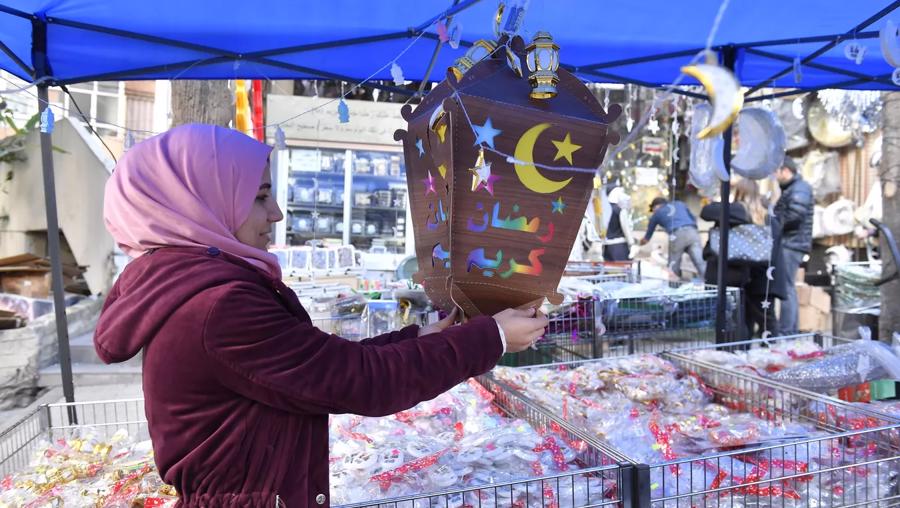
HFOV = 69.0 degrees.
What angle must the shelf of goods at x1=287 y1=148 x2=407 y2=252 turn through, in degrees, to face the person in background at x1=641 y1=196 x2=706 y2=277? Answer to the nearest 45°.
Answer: approximately 45° to its left

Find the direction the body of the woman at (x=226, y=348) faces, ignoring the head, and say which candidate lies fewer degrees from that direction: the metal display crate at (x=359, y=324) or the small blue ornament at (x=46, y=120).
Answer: the metal display crate

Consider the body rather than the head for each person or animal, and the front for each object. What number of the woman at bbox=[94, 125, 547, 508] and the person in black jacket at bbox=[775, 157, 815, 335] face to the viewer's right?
1

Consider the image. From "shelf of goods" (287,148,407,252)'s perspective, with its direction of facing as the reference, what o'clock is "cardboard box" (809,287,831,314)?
The cardboard box is roughly at 10 o'clock from the shelf of goods.

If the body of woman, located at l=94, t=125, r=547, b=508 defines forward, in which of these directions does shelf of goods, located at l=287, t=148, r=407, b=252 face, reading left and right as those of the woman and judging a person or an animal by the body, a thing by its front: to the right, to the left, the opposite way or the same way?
to the right

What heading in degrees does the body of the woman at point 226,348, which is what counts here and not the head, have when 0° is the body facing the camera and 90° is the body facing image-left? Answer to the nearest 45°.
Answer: approximately 270°

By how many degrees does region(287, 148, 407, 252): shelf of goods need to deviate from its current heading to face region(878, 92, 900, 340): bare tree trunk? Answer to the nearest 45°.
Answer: approximately 45° to its left

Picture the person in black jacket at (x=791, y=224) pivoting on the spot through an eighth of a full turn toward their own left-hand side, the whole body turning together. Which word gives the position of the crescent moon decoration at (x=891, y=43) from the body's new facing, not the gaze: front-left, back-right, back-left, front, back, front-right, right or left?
front-left

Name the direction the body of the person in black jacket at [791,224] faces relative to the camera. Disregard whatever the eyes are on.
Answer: to the viewer's left

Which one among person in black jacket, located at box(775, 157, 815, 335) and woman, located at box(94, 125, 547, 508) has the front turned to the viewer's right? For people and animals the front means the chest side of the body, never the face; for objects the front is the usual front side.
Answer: the woman
